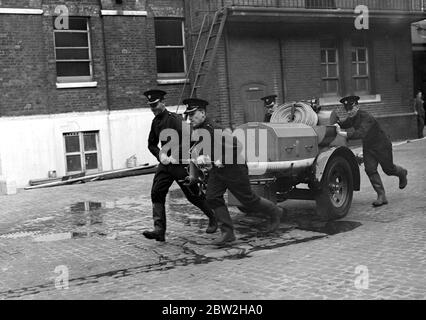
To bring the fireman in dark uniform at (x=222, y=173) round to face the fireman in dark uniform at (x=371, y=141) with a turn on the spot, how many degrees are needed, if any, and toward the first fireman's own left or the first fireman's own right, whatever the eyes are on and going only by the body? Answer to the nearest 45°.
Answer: approximately 135° to the first fireman's own right

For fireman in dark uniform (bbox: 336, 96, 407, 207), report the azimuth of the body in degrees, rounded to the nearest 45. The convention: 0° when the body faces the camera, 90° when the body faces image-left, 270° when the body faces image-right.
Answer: approximately 90°

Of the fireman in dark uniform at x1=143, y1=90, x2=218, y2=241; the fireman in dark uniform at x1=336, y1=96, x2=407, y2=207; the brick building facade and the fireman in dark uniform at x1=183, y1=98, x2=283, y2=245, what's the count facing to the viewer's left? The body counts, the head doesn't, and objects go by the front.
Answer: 3

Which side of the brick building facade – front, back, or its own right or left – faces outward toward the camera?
front

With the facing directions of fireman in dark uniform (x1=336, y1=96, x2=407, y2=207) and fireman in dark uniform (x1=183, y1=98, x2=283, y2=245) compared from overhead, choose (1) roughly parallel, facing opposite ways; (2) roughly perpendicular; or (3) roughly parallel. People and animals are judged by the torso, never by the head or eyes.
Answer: roughly parallel

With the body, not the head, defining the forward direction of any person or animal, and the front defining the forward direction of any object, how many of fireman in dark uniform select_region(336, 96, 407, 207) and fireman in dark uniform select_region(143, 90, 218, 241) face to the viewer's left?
2

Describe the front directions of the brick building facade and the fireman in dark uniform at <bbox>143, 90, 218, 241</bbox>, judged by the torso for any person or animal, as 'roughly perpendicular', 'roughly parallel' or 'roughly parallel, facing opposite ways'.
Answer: roughly perpendicular

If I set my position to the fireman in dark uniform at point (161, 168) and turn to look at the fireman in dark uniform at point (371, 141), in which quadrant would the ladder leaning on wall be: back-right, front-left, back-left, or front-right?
front-left

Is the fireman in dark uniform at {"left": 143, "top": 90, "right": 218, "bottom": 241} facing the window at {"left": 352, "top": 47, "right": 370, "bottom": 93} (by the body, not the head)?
no

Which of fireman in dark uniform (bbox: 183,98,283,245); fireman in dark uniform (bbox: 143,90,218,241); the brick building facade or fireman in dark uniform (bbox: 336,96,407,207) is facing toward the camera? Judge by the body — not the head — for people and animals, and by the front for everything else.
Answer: the brick building facade

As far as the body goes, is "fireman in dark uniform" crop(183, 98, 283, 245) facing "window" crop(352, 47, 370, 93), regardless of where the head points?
no

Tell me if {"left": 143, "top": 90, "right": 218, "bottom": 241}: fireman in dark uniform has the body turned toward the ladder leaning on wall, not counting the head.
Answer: no

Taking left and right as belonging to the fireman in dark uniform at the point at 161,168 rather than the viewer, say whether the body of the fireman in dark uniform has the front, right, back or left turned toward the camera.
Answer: left

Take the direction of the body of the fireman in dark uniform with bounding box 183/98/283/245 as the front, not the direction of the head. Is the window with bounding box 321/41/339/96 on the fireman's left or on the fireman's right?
on the fireman's right

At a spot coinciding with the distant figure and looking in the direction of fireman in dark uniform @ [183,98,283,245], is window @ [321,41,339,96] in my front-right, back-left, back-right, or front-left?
front-right

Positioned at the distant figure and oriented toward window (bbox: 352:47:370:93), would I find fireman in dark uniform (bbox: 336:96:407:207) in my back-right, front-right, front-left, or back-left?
front-left

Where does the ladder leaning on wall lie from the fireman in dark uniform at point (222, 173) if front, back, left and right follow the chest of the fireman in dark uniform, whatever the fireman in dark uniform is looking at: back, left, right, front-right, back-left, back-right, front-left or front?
right

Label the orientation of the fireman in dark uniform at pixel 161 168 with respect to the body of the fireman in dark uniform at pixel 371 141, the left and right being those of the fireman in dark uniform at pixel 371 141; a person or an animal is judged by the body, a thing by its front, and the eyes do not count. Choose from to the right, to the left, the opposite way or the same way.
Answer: the same way

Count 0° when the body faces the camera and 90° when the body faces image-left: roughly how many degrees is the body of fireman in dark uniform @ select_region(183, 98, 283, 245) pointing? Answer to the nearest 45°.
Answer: approximately 90°
